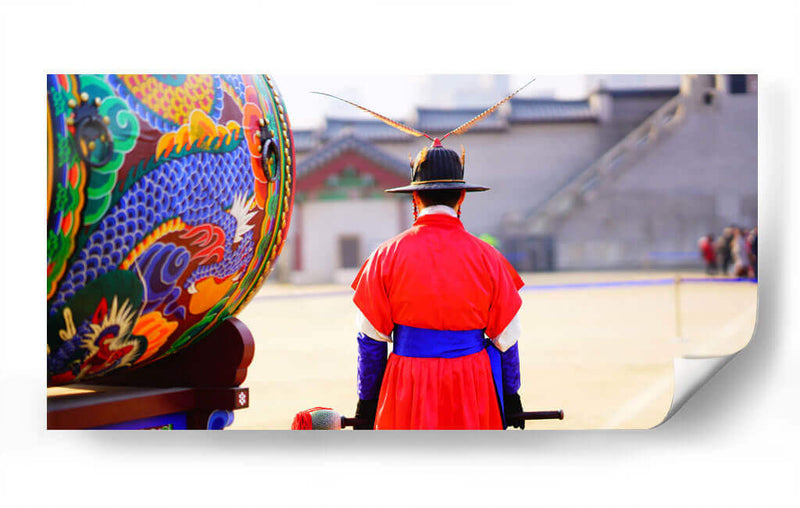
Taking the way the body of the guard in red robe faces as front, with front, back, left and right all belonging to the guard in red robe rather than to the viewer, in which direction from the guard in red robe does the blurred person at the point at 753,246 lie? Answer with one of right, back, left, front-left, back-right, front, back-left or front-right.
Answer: front-right

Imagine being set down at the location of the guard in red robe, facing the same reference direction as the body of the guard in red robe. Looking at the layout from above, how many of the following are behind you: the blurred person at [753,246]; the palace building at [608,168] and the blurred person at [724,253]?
0

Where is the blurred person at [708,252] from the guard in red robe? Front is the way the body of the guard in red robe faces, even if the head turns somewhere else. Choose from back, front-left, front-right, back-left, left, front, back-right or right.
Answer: front-right

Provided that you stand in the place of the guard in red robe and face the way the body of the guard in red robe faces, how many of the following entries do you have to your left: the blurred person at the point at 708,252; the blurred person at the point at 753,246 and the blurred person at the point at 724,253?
0

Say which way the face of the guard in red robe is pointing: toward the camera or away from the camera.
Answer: away from the camera

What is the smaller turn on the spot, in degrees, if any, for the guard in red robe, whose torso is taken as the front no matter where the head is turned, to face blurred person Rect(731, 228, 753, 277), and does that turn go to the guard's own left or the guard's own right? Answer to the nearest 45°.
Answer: approximately 45° to the guard's own right

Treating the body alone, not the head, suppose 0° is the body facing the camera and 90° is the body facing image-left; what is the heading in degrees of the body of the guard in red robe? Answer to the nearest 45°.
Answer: approximately 180°

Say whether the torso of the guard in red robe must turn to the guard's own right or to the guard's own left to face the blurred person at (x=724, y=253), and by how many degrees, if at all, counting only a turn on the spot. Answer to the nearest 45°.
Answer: approximately 45° to the guard's own right

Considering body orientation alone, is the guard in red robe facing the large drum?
no

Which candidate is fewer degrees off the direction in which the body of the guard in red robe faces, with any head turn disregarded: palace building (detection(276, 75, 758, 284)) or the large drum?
the palace building
